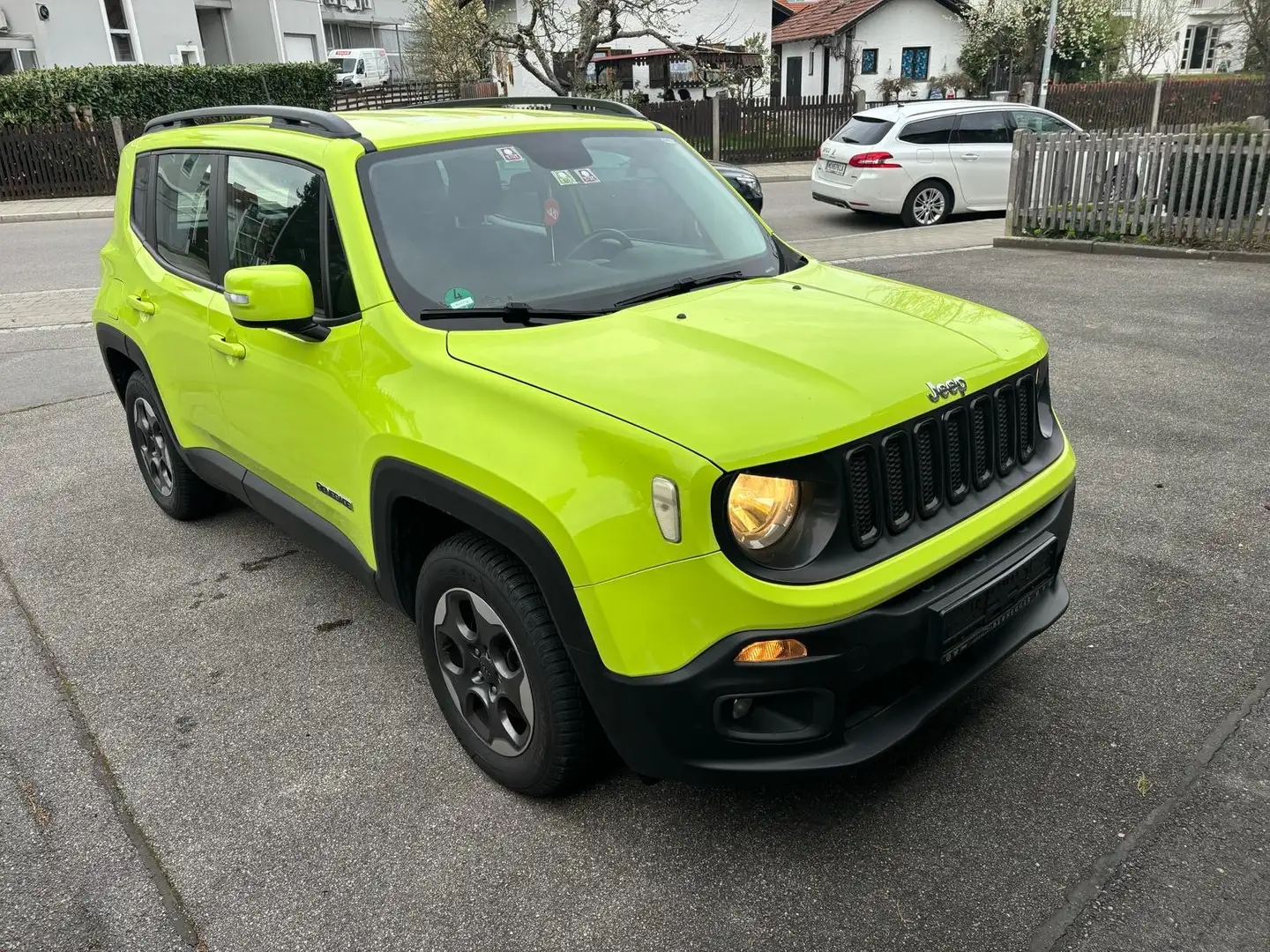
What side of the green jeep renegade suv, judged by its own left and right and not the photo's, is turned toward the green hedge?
back

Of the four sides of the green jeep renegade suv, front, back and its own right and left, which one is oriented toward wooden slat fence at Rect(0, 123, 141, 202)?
back

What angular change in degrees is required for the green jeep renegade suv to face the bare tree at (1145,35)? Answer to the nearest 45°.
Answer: approximately 90° to its left

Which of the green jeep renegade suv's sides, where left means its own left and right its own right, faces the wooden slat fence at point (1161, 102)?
left

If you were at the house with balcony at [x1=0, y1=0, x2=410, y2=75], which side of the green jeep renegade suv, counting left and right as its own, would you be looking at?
back

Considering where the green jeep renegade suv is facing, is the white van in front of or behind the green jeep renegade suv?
behind

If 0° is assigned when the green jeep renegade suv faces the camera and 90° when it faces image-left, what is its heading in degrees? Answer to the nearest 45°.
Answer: approximately 315°

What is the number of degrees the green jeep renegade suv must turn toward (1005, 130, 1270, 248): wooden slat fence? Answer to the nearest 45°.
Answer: approximately 90° to its left

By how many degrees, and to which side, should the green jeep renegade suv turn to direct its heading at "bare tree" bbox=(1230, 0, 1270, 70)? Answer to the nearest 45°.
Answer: approximately 90° to its left

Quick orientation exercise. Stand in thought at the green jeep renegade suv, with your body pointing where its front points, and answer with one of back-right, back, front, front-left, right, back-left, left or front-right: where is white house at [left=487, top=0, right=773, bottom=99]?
back-left

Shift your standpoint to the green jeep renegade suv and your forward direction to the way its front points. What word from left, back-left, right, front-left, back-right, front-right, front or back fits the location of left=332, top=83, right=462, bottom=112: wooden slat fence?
back-left
